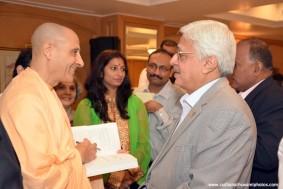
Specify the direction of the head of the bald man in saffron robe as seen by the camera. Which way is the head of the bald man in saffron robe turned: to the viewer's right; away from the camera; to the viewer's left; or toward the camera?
to the viewer's right

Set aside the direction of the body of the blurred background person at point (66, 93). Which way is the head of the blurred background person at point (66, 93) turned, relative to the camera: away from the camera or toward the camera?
toward the camera

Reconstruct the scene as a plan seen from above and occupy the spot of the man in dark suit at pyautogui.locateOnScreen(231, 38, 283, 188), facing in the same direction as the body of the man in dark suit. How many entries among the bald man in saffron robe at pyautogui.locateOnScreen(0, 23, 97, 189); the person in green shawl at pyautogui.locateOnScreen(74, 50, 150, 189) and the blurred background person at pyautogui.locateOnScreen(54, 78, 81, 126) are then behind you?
0

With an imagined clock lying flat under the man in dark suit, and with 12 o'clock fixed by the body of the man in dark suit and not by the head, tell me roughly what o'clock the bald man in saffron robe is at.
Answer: The bald man in saffron robe is roughly at 11 o'clock from the man in dark suit.

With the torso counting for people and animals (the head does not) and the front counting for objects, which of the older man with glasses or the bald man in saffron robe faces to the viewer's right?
the bald man in saffron robe

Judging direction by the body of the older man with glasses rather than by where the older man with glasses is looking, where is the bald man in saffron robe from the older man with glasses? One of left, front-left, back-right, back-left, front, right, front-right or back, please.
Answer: front

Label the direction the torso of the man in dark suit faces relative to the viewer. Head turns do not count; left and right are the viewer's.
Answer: facing to the left of the viewer

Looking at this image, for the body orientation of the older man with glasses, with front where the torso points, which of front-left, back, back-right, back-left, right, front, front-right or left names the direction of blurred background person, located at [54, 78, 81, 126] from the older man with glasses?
front-right

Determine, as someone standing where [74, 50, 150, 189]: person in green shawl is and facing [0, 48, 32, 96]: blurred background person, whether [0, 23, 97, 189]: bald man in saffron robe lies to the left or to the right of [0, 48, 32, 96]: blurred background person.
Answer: left

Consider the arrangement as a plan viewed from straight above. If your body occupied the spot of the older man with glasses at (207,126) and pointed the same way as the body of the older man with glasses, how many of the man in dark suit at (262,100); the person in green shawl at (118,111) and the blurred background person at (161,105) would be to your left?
0

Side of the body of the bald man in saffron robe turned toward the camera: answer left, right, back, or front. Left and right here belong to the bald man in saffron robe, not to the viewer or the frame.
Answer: right

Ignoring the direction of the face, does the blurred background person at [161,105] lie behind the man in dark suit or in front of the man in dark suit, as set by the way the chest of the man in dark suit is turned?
in front

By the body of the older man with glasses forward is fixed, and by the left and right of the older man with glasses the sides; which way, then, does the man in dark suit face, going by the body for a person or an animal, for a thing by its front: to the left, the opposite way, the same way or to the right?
the same way

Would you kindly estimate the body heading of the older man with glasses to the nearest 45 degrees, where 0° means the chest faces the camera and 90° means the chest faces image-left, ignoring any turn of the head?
approximately 90°

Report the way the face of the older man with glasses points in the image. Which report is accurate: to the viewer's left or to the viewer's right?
to the viewer's left

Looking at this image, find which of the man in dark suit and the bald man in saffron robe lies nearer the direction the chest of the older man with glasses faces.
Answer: the bald man in saffron robe

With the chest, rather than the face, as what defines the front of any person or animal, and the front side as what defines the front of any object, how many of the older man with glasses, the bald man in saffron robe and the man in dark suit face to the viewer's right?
1
